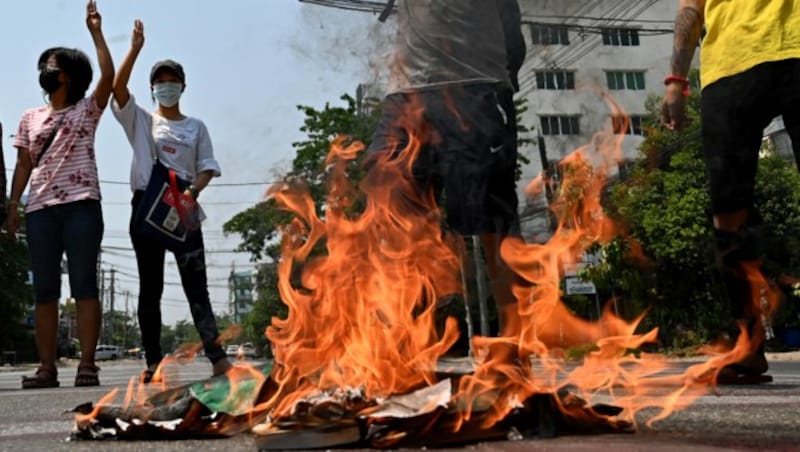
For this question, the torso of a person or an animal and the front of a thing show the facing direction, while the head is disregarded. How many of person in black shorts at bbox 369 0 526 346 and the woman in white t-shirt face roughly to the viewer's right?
0

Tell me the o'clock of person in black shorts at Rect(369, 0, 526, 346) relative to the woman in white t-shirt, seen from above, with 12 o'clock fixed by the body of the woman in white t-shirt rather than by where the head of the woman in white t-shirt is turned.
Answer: The person in black shorts is roughly at 11 o'clock from the woman in white t-shirt.

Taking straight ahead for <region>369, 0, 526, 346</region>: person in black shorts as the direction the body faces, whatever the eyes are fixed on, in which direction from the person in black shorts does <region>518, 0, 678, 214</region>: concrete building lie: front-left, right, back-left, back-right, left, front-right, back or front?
back

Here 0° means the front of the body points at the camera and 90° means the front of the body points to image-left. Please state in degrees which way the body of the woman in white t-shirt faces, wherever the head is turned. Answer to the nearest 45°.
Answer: approximately 0°

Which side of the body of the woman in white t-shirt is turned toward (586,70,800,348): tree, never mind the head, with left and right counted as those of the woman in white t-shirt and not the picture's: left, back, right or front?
left

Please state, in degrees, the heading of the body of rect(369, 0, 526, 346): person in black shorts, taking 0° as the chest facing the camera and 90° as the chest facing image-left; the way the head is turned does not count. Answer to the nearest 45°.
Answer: approximately 45°

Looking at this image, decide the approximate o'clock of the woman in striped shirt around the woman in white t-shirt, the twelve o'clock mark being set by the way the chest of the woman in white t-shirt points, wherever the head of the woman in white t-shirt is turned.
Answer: The woman in striped shirt is roughly at 4 o'clock from the woman in white t-shirt.

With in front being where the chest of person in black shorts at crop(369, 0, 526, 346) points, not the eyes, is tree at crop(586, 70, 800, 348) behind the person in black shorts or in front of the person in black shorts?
behind

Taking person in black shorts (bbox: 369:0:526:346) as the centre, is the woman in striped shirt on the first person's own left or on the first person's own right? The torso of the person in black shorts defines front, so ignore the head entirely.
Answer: on the first person's own right
